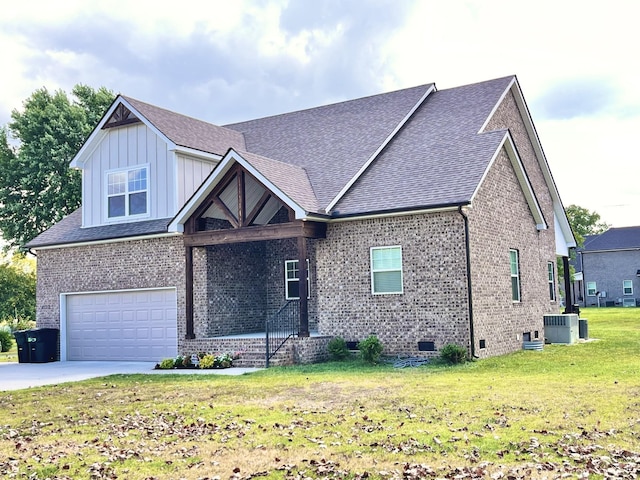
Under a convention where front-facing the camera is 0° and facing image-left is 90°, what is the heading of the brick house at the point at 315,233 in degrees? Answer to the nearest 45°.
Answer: approximately 45°

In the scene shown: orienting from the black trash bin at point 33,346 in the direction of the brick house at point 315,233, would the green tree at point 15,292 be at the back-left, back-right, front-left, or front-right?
back-left

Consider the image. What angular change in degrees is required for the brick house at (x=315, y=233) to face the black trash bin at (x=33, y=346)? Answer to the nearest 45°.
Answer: approximately 45° to its right

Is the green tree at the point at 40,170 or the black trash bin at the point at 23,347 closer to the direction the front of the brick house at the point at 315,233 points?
the black trash bin

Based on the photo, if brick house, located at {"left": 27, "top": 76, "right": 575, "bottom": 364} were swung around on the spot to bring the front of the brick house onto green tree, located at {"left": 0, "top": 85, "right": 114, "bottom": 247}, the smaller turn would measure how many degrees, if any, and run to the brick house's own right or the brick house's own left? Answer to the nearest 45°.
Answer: approximately 90° to the brick house's own right

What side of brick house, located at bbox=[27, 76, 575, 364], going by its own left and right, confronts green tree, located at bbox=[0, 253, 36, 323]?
right

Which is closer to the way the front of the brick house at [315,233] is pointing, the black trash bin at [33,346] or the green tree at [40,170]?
the black trash bin

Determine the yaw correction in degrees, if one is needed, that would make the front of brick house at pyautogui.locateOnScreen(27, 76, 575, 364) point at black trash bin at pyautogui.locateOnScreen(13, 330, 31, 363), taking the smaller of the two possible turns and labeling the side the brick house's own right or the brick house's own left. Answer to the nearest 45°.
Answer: approximately 45° to the brick house's own right
